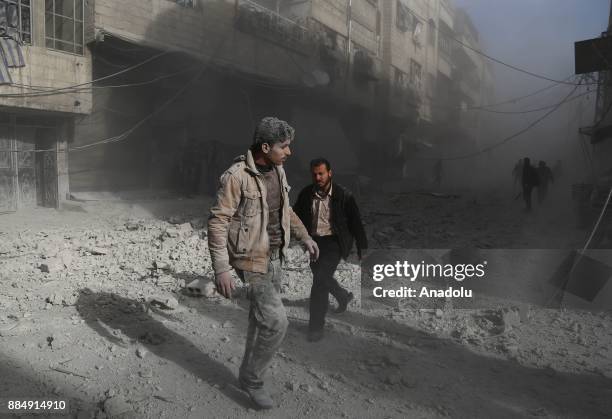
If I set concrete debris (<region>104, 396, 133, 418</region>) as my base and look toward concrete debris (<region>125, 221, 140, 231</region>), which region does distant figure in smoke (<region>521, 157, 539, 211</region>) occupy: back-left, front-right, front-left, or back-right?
front-right

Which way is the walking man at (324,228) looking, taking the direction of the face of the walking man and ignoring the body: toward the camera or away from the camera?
toward the camera

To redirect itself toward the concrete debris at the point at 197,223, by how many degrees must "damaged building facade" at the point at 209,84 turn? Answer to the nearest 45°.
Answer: approximately 45° to its right

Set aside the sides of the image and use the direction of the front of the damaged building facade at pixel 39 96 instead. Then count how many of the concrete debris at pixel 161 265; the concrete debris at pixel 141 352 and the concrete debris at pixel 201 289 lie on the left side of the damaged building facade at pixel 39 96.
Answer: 0

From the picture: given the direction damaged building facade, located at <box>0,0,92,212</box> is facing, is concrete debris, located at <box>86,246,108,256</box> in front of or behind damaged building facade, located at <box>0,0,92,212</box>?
in front

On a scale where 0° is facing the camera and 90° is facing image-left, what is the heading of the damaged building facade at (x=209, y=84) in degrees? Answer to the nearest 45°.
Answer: approximately 315°

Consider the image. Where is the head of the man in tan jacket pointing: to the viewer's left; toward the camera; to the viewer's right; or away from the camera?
to the viewer's right

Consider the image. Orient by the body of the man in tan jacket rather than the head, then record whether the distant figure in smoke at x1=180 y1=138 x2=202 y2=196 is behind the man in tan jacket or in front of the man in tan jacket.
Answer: behind

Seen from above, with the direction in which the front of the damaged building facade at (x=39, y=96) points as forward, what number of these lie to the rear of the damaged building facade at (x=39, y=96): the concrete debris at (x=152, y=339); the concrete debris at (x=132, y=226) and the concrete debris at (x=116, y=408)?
0

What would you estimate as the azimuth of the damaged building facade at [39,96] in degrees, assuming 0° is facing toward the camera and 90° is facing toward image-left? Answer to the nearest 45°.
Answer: approximately 315°

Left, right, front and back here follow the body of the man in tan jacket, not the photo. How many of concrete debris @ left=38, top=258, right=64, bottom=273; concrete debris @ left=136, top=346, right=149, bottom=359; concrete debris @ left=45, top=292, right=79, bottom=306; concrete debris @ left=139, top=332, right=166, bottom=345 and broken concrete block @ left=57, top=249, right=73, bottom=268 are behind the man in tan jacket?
5

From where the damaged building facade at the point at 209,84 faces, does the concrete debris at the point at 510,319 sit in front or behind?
in front
